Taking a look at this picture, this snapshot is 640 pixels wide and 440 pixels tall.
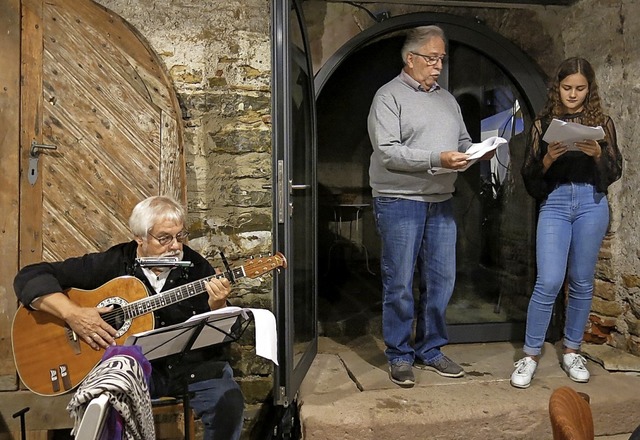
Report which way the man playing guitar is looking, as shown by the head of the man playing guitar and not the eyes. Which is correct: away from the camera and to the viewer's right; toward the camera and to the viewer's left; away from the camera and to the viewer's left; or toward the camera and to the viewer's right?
toward the camera and to the viewer's right

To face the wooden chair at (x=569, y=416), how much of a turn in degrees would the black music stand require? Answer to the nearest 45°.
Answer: approximately 180°

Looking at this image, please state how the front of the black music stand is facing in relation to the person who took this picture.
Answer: facing away from the viewer and to the left of the viewer

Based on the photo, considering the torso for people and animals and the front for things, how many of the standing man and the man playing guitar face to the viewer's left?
0

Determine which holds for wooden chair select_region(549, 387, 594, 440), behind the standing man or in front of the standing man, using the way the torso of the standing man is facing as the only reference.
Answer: in front

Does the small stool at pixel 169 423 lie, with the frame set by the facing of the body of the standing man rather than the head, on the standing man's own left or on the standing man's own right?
on the standing man's own right

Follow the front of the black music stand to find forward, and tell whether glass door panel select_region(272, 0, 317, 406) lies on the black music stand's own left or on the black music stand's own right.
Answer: on the black music stand's own right

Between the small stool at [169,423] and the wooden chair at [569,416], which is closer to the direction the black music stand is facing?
the small stool

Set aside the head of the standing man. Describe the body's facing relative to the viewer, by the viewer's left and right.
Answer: facing the viewer and to the right of the viewer
